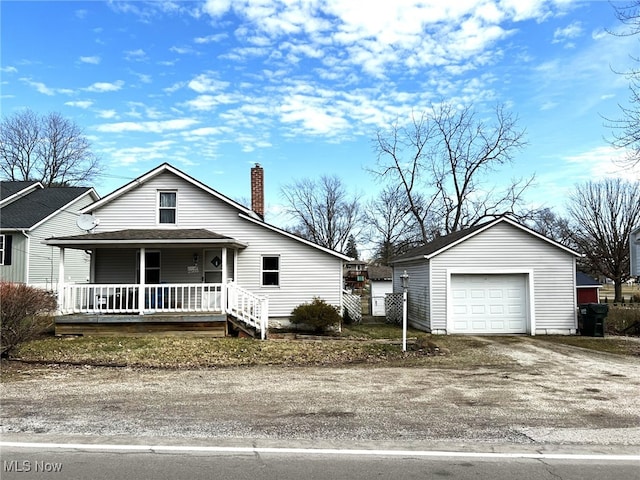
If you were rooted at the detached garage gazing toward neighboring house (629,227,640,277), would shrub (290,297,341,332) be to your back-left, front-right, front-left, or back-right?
back-left

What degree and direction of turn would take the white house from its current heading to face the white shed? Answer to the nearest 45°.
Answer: approximately 135° to its left

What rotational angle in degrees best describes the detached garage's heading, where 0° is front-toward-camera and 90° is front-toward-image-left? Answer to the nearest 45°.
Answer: approximately 0°

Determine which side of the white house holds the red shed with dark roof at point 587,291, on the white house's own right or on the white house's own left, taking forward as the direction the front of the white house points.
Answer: on the white house's own left

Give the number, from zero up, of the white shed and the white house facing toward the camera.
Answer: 2

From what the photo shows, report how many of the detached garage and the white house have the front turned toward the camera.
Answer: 2

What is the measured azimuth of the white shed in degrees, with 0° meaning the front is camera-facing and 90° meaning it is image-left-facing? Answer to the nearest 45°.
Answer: approximately 0°

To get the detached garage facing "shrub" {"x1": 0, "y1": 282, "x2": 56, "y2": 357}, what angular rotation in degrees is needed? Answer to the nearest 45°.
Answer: approximately 45° to its right
